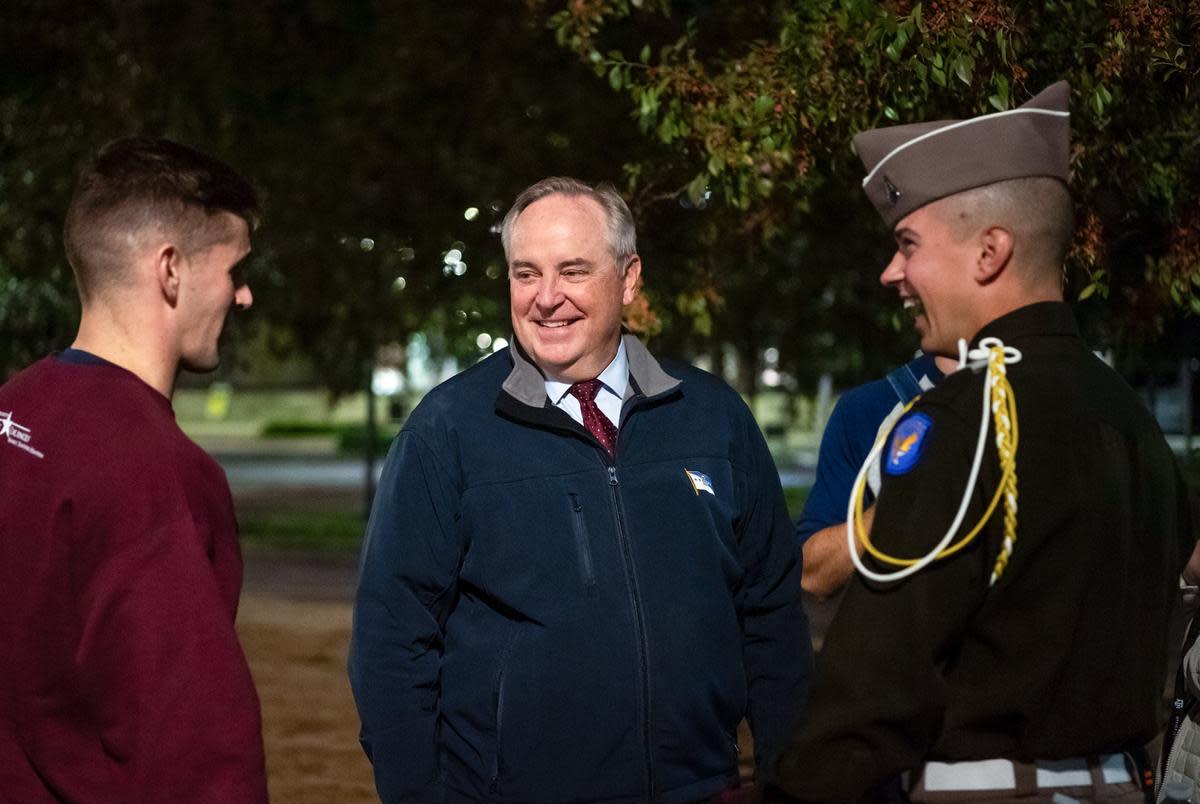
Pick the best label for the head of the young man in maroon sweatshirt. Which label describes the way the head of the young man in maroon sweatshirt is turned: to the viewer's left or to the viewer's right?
to the viewer's right

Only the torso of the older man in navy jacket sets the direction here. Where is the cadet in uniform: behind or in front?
in front

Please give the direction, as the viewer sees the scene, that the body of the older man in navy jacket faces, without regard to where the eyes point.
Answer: toward the camera

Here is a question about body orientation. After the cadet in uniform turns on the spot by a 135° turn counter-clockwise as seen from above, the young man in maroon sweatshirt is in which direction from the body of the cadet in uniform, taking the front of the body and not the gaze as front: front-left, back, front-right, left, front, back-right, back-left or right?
right

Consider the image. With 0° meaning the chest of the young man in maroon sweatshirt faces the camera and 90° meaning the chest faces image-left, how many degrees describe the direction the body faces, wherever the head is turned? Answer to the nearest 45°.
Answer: approximately 225°

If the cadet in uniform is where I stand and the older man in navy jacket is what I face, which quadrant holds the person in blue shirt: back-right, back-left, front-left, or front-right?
front-right

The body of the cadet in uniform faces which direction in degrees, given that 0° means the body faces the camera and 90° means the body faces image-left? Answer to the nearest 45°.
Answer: approximately 135°

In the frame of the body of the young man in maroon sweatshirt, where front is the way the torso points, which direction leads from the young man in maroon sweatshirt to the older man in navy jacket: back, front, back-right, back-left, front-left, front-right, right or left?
front

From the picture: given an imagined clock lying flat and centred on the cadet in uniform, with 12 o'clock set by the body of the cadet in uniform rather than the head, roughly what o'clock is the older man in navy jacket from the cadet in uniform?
The older man in navy jacket is roughly at 12 o'clock from the cadet in uniform.

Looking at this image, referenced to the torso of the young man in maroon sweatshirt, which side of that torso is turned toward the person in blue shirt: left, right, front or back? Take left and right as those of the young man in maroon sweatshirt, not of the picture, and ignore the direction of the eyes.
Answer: front

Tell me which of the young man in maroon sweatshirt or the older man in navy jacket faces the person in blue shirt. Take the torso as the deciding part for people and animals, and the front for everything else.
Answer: the young man in maroon sweatshirt

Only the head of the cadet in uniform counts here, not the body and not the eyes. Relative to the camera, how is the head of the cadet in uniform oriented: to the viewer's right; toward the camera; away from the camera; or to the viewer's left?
to the viewer's left
